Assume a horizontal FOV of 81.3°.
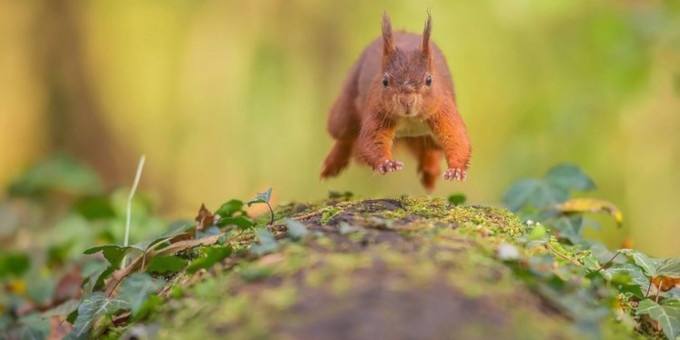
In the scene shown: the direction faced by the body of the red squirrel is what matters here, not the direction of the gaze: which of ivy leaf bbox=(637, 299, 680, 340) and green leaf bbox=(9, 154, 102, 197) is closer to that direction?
the ivy leaf

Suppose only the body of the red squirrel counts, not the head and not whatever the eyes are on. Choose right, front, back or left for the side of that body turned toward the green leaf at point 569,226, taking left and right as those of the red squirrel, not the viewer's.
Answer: left

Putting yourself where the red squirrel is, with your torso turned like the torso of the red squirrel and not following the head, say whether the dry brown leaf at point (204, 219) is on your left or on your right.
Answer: on your right

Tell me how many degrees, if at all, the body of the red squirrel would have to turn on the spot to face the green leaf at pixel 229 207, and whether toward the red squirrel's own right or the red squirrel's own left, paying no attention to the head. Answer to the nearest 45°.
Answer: approximately 45° to the red squirrel's own right

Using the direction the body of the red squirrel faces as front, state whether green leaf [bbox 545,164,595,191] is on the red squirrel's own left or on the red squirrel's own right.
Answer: on the red squirrel's own left

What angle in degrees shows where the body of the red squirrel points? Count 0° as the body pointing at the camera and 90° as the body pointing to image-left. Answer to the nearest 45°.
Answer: approximately 0°

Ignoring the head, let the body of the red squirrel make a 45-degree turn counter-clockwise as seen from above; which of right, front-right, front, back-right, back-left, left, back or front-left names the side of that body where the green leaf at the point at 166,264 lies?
right
